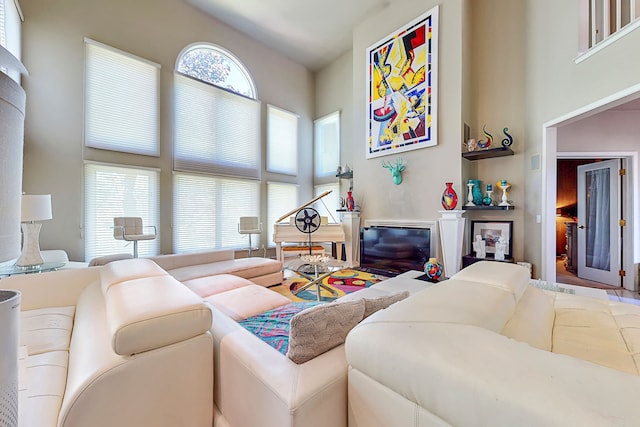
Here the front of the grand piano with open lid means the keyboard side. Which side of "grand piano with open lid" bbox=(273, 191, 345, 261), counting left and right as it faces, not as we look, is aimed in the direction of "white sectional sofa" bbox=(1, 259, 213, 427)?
front

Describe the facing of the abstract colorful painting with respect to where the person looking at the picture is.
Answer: facing the viewer and to the left of the viewer

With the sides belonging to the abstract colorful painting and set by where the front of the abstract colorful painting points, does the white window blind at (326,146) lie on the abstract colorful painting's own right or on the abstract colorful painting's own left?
on the abstract colorful painting's own right

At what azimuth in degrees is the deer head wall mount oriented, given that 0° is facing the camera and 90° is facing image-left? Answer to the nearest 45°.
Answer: approximately 45°

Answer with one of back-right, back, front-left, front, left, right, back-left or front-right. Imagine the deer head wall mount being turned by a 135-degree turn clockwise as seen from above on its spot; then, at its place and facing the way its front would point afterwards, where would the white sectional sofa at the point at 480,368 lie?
back
